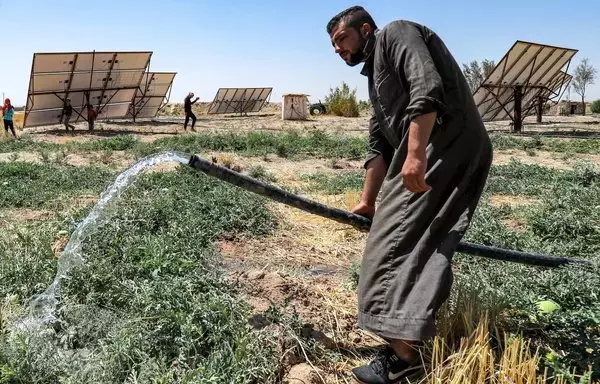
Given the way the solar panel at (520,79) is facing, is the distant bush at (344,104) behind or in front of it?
in front

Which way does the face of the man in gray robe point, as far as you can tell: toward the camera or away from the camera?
toward the camera
